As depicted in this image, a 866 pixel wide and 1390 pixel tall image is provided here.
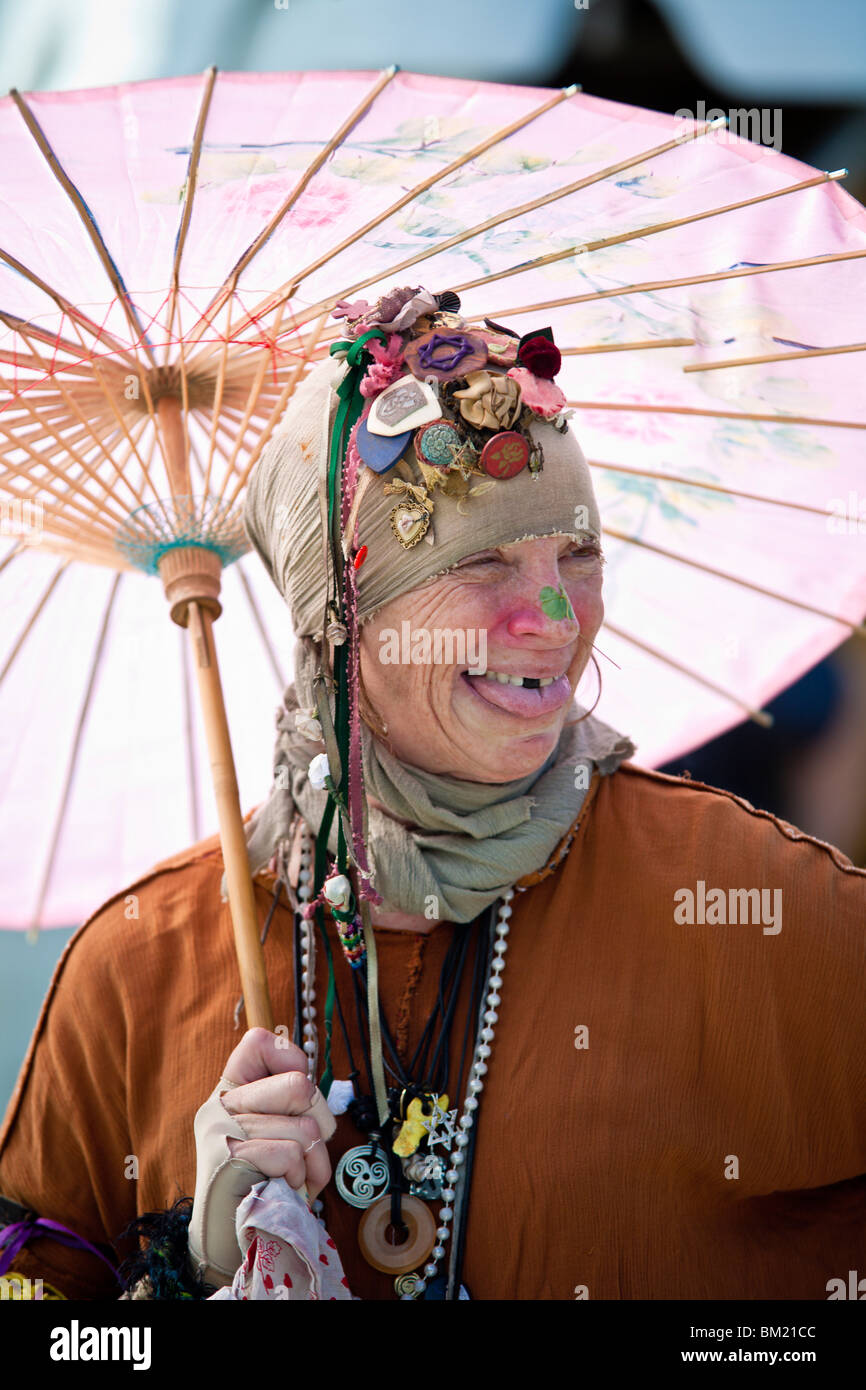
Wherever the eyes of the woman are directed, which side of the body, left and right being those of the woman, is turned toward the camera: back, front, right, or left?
front

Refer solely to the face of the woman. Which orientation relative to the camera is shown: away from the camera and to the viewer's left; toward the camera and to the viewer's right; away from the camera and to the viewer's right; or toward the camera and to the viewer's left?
toward the camera and to the viewer's right
